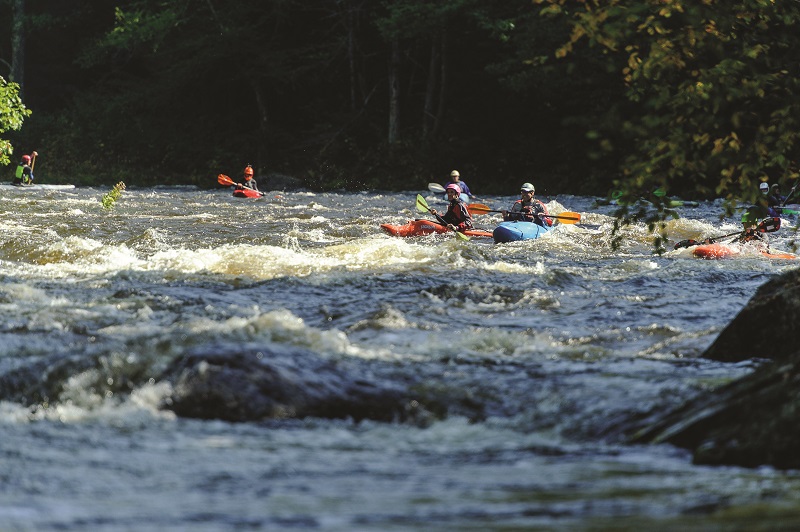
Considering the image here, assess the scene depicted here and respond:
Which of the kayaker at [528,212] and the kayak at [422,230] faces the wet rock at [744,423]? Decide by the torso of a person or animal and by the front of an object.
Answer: the kayaker

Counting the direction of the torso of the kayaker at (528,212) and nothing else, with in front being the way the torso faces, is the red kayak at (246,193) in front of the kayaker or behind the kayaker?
behind

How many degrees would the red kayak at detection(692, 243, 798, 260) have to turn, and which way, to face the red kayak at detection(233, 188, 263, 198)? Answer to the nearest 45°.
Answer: approximately 45° to its right

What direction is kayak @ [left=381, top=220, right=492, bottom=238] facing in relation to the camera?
to the viewer's left

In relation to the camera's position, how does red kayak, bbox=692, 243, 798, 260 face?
facing to the left of the viewer

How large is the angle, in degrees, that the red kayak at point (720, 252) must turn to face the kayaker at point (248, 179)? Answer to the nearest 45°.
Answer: approximately 45° to its right

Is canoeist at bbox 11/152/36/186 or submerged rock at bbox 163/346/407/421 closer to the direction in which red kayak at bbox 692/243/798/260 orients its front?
the canoeist

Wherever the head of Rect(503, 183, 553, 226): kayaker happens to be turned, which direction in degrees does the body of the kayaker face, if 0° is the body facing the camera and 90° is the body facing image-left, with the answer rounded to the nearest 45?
approximately 0°
